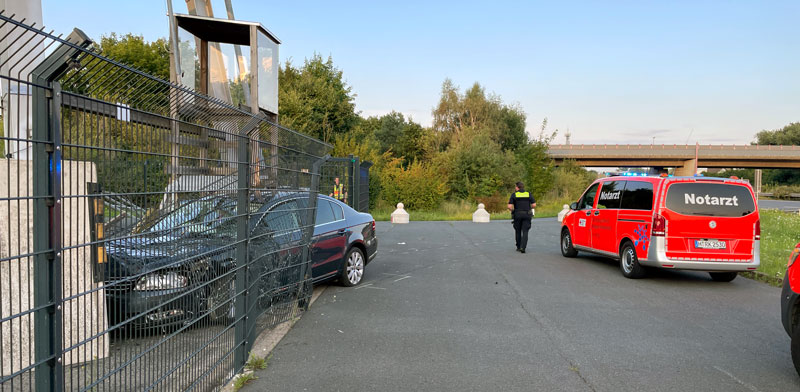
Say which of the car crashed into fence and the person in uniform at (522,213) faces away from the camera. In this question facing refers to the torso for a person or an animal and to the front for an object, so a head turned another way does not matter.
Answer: the person in uniform

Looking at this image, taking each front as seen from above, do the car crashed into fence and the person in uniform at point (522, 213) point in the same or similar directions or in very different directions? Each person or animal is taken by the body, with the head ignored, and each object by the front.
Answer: very different directions

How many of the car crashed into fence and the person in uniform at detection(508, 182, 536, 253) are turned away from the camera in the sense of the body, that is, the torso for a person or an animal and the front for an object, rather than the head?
1

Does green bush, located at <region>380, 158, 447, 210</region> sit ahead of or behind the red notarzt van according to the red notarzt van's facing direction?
ahead

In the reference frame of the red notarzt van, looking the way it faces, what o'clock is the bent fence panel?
The bent fence panel is roughly at 8 o'clock from the red notarzt van.

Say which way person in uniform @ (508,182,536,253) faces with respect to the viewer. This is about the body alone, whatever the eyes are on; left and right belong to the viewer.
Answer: facing away from the viewer

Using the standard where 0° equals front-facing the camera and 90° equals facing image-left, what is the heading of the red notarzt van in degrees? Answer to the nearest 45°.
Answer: approximately 135°

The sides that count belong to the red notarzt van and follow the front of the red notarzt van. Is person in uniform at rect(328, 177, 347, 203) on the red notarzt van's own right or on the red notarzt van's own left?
on the red notarzt van's own left

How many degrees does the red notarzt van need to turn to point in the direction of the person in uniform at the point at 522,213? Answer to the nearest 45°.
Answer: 0° — it already faces them

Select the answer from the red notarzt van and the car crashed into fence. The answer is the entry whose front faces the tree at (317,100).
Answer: the red notarzt van
